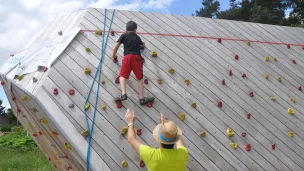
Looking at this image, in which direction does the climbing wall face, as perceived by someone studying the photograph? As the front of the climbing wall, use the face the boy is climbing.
facing the viewer

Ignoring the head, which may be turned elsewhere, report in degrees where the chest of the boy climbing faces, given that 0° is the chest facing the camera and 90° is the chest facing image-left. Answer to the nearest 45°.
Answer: approximately 180°

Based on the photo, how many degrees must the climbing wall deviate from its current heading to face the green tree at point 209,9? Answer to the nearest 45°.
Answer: approximately 180°

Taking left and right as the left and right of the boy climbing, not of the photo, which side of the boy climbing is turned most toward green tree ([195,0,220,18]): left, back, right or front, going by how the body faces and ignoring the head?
front
